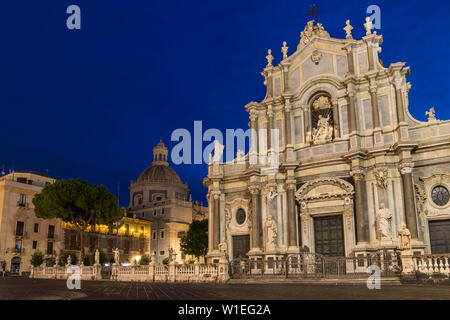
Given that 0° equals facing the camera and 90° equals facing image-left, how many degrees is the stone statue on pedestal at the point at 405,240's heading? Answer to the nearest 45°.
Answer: approximately 0°

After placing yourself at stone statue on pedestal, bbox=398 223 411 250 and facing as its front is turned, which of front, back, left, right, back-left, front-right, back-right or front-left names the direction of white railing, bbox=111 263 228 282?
right

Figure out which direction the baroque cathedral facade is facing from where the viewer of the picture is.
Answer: facing the viewer and to the left of the viewer

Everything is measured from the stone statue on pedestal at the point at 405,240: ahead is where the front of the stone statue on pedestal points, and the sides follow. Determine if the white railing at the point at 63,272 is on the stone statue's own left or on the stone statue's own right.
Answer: on the stone statue's own right

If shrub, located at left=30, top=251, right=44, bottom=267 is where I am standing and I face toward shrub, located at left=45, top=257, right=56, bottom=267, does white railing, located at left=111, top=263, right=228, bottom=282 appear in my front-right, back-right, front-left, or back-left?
front-right

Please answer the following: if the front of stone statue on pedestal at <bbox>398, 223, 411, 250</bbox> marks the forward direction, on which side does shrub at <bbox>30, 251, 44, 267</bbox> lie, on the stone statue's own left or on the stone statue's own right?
on the stone statue's own right

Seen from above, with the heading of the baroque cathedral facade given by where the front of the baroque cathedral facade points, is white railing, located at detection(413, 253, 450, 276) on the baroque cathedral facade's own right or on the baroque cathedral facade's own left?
on the baroque cathedral facade's own left

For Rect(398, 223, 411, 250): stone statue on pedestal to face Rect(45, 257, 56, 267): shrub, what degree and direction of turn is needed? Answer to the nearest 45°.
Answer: approximately 135° to its right

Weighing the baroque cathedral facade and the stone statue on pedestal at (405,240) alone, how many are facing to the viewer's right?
0

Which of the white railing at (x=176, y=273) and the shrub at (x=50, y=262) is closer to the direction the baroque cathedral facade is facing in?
the white railing
